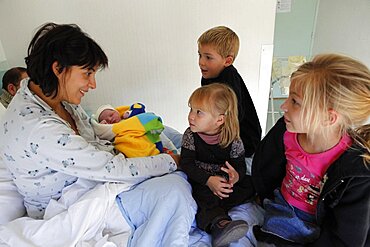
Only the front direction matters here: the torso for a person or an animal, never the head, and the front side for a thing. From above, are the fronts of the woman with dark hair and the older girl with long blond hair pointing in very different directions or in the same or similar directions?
very different directions

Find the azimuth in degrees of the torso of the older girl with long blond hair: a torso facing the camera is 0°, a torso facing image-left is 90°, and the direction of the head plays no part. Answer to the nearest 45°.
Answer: approximately 45°

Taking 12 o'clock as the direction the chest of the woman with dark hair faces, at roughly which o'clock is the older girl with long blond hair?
The older girl with long blond hair is roughly at 1 o'clock from the woman with dark hair.

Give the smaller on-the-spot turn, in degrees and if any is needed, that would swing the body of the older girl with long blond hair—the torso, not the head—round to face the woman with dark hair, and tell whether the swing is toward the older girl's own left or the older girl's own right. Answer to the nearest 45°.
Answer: approximately 45° to the older girl's own right

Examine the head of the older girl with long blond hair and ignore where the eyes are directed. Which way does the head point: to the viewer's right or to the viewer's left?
to the viewer's left

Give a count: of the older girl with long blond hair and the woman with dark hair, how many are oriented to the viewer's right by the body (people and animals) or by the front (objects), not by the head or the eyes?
1

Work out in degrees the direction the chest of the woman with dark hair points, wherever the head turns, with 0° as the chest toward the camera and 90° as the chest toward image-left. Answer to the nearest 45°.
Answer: approximately 270°

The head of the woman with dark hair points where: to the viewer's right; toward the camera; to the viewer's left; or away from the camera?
to the viewer's right

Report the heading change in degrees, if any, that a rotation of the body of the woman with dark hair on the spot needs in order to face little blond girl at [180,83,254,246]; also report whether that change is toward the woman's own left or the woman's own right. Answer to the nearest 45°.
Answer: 0° — they already face them

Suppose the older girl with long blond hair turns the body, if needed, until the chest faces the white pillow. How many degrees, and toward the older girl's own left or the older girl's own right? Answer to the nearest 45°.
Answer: approximately 45° to the older girl's own right
